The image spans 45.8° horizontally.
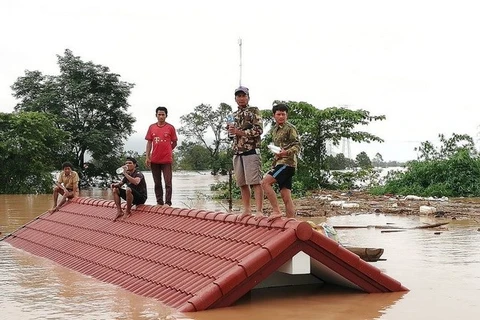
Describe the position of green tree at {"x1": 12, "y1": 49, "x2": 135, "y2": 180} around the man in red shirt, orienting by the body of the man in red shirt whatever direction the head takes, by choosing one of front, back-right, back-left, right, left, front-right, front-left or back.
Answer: back

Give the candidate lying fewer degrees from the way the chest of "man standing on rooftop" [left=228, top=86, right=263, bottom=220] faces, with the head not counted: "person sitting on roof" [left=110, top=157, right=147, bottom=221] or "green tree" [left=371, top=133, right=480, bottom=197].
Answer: the person sitting on roof

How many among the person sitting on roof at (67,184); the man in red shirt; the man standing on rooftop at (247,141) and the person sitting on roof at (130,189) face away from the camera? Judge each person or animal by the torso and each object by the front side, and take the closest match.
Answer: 0

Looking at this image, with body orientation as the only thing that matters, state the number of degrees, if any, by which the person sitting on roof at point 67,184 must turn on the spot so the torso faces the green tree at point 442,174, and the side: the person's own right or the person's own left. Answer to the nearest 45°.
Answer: approximately 180°

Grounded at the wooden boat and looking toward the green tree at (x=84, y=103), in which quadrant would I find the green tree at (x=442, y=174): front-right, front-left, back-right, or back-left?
front-right

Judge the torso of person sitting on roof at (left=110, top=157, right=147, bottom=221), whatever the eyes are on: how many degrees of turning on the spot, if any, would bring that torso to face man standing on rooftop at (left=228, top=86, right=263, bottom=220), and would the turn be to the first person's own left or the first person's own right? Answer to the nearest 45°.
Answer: approximately 90° to the first person's own left

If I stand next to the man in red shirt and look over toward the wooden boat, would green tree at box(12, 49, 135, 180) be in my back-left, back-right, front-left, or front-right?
back-left

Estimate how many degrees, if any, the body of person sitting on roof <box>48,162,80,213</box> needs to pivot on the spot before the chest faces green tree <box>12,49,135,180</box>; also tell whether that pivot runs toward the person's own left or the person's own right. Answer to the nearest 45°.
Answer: approximately 135° to the person's own right

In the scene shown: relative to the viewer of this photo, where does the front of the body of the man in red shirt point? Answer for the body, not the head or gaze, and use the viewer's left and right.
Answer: facing the viewer

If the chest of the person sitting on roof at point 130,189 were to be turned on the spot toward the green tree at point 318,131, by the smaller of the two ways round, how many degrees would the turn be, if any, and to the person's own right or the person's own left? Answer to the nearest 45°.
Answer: approximately 180°

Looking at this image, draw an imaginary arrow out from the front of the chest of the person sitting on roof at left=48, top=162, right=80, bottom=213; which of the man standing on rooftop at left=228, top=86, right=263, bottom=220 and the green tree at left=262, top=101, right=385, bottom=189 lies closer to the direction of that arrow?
the man standing on rooftop

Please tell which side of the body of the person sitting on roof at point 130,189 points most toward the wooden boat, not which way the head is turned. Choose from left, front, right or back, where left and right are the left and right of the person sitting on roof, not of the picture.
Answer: left

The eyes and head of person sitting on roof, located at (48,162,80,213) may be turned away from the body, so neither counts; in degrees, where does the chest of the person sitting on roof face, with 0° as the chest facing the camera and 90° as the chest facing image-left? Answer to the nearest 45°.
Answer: approximately 45°

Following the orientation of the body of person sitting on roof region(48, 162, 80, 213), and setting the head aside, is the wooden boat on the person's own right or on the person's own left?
on the person's own left

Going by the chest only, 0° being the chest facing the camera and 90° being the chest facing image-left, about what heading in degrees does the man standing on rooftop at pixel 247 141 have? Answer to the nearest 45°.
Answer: approximately 45°
